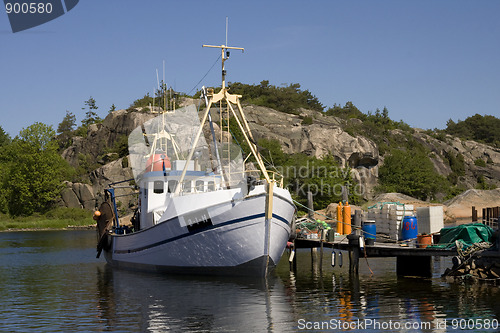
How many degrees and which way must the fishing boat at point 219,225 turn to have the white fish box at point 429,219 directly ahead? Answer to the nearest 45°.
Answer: approximately 45° to its left

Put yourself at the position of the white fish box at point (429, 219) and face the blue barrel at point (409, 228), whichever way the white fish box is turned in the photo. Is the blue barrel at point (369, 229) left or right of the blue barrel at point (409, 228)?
right

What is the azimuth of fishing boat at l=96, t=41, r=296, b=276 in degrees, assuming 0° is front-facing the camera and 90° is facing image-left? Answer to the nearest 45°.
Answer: approximately 315°

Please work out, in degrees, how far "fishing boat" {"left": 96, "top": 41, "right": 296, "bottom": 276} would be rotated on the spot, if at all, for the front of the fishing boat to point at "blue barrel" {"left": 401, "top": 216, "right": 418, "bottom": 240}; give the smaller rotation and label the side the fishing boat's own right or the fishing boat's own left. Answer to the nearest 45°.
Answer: approximately 45° to the fishing boat's own left

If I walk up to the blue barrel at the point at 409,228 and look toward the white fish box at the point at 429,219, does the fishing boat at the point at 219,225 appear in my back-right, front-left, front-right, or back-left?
back-left

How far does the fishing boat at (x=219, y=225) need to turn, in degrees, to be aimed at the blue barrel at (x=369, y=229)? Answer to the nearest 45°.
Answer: approximately 45° to its left
